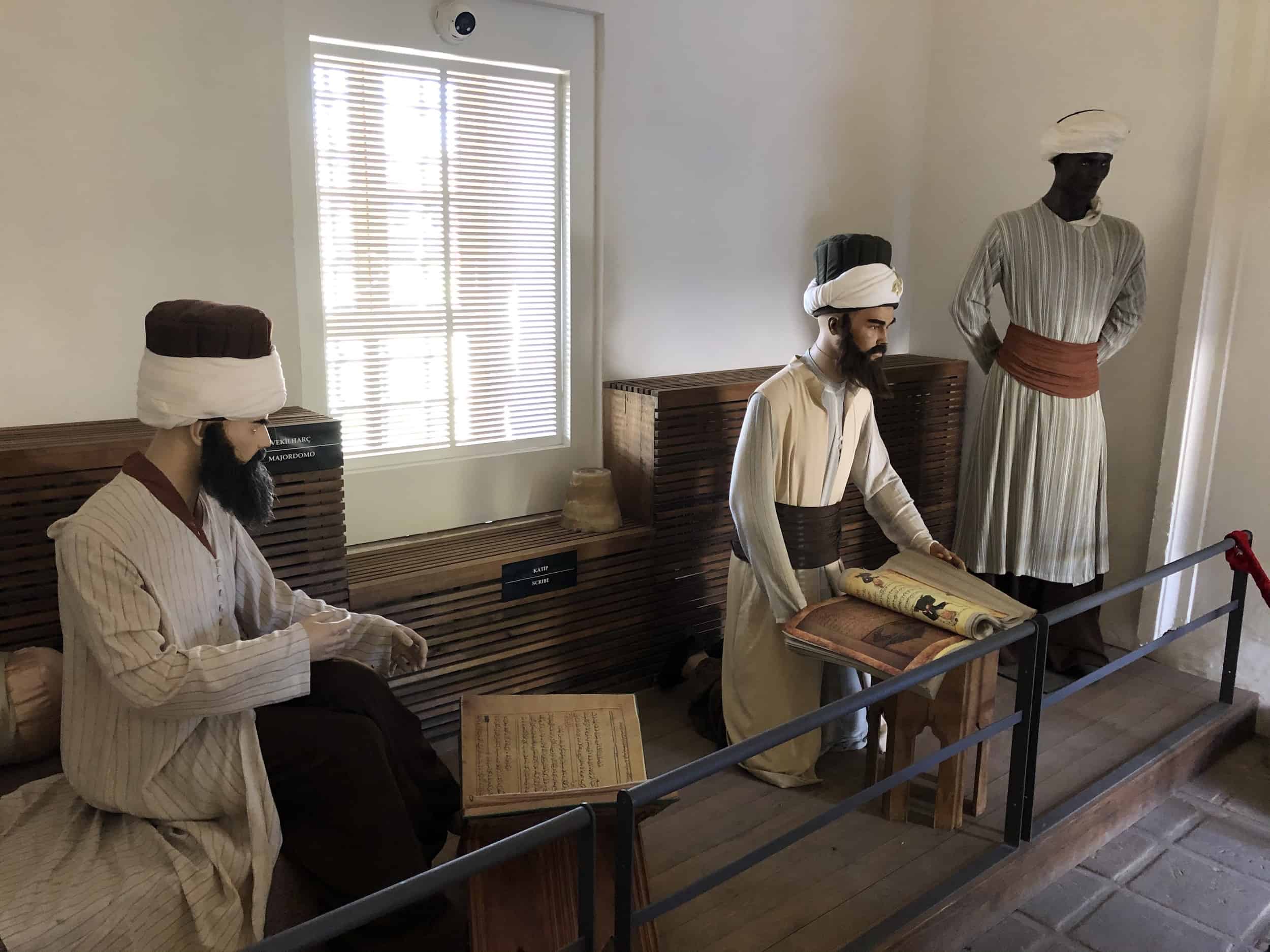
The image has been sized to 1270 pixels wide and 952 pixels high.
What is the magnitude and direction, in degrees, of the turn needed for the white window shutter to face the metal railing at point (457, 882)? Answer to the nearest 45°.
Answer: approximately 45° to its right

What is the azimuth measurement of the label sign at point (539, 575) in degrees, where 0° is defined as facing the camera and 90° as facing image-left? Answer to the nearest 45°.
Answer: approximately 315°

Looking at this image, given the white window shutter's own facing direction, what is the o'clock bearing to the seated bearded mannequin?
The seated bearded mannequin is roughly at 2 o'clock from the white window shutter.

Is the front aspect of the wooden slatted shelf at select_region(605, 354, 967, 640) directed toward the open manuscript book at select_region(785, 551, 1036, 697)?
yes

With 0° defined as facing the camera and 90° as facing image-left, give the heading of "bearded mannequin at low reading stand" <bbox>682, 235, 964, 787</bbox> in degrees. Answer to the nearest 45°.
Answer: approximately 315°
